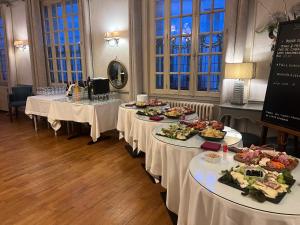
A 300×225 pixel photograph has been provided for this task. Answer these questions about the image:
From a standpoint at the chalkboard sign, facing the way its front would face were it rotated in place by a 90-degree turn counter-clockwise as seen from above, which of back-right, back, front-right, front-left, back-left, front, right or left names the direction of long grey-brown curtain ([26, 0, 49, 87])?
back-right

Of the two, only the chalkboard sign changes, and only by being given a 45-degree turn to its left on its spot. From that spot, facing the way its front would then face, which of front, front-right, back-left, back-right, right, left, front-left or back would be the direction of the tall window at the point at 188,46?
back-right

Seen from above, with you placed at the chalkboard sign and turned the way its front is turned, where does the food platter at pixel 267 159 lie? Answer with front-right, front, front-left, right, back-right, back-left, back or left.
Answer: front-left

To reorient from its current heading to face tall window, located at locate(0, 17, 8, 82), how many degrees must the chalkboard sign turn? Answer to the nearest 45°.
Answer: approximately 45° to its right

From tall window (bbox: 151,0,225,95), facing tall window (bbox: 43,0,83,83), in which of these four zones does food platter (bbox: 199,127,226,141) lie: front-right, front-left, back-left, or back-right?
back-left

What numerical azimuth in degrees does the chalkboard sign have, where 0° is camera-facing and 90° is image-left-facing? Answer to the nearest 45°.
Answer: approximately 45°

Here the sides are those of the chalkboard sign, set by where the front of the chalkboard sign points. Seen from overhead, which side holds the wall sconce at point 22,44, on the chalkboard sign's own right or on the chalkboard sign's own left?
on the chalkboard sign's own right

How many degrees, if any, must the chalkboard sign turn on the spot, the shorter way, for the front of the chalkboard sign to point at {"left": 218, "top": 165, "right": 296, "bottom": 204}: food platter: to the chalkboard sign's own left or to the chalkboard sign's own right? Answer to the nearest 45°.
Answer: approximately 45° to the chalkboard sign's own left

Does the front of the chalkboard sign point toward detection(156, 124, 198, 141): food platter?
yes

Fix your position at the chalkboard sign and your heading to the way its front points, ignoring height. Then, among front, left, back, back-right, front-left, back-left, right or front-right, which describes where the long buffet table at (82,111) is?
front-right

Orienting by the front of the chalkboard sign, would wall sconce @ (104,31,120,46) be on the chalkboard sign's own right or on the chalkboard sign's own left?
on the chalkboard sign's own right

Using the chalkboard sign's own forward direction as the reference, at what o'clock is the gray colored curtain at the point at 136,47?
The gray colored curtain is roughly at 2 o'clock from the chalkboard sign.

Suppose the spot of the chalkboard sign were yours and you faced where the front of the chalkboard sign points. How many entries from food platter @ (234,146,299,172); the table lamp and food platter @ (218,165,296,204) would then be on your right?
1
